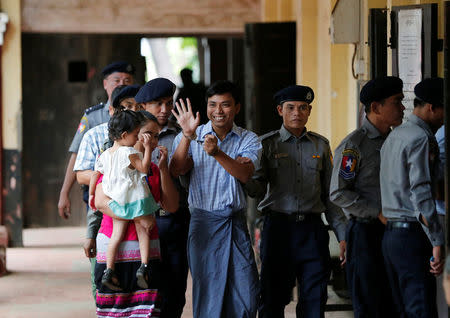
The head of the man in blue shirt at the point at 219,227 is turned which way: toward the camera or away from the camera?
toward the camera

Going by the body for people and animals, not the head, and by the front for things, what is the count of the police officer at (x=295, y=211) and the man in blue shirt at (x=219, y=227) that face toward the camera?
2

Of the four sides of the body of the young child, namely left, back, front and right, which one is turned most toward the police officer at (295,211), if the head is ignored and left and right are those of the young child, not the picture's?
front

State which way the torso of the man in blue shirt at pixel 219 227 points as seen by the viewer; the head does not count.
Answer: toward the camera

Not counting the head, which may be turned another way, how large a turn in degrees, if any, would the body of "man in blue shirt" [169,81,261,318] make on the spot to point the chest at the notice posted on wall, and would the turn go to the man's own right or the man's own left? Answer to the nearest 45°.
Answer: approximately 135° to the man's own left

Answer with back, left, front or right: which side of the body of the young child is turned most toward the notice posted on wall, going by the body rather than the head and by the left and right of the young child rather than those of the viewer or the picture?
front

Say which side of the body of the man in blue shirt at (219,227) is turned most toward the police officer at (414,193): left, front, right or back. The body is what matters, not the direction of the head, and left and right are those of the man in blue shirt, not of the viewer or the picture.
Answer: left

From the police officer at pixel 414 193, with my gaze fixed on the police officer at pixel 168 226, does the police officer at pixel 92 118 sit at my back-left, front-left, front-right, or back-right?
front-right

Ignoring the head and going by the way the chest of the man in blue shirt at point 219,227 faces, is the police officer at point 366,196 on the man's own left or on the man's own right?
on the man's own left
